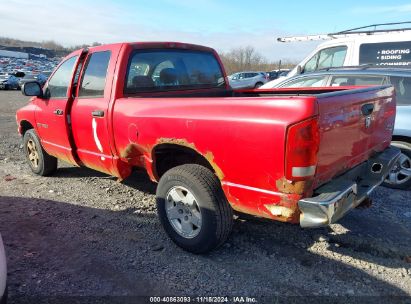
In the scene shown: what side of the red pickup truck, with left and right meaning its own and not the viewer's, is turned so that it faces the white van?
right

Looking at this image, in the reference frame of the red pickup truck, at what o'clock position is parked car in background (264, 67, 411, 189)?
The parked car in background is roughly at 3 o'clock from the red pickup truck.

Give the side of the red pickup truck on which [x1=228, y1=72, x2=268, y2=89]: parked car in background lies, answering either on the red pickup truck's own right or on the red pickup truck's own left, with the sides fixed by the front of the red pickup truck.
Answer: on the red pickup truck's own right

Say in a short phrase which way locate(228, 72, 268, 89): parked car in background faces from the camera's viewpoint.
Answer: facing to the left of the viewer

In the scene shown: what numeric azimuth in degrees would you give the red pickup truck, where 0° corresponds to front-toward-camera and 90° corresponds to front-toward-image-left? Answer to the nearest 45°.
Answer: approximately 135°

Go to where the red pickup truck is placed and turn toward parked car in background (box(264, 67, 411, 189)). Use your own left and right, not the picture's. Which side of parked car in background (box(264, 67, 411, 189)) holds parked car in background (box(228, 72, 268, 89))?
left
